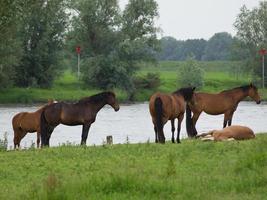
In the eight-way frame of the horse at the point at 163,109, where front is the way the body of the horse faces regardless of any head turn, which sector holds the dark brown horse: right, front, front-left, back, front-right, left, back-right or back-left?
back-left

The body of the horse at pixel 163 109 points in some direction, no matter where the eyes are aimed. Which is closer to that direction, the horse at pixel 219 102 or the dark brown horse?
the horse

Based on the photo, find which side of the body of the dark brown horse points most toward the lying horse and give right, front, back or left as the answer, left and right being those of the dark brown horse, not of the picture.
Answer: front

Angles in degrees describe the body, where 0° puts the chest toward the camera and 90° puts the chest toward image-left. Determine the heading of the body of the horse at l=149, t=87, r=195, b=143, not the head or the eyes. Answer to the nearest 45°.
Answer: approximately 225°

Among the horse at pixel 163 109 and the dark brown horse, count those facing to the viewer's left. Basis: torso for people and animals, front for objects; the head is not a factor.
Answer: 0

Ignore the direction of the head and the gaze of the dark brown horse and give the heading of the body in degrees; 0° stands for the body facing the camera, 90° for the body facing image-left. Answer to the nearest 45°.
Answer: approximately 270°

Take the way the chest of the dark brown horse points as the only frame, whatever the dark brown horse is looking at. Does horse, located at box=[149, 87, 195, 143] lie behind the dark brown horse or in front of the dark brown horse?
in front

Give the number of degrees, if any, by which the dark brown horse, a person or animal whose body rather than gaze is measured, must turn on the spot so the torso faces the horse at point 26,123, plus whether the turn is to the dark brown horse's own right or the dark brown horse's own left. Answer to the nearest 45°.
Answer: approximately 135° to the dark brown horse's own left

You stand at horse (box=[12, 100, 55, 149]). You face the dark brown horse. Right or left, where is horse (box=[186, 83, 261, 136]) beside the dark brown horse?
left
